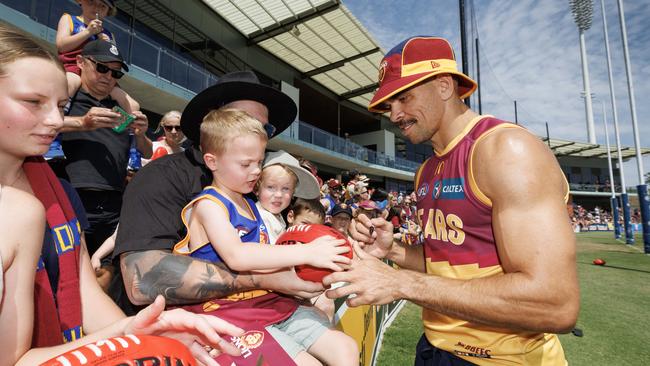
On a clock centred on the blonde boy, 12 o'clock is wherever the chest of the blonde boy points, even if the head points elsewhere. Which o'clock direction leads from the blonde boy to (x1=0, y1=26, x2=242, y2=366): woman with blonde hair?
The woman with blonde hair is roughly at 3 o'clock from the blonde boy.

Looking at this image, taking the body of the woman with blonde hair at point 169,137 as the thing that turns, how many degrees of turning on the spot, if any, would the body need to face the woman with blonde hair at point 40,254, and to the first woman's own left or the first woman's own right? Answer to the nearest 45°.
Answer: approximately 45° to the first woman's own right

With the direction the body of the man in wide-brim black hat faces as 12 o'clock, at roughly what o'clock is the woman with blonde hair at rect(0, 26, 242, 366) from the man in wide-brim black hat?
The woman with blonde hair is roughly at 4 o'clock from the man in wide-brim black hat.

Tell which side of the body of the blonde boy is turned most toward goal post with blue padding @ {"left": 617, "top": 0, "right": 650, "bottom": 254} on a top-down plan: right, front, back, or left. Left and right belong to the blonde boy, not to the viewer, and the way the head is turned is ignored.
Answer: left

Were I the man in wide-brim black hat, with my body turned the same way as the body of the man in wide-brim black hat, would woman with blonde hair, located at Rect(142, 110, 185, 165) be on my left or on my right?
on my left

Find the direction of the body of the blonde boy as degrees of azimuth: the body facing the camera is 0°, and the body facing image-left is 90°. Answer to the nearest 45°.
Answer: approximately 315°

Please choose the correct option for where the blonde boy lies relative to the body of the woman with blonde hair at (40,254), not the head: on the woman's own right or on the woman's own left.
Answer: on the woman's own left

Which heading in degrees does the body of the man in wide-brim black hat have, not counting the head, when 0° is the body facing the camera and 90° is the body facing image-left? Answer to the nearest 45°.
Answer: approximately 270°
